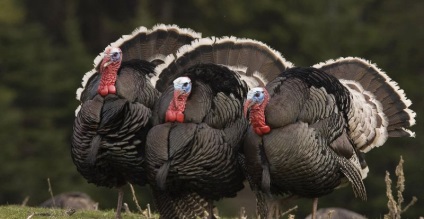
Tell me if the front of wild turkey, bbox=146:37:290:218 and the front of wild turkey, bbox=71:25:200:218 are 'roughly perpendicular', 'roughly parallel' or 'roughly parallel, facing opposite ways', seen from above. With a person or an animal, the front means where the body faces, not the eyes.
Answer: roughly parallel

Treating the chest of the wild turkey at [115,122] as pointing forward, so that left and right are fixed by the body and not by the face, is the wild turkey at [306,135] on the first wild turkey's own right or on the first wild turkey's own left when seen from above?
on the first wild turkey's own left

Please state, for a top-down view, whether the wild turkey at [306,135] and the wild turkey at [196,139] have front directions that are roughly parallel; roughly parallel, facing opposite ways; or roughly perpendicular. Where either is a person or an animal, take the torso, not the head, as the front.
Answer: roughly parallel

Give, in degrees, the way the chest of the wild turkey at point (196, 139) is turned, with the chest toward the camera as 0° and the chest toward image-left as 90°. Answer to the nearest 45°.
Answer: approximately 45°

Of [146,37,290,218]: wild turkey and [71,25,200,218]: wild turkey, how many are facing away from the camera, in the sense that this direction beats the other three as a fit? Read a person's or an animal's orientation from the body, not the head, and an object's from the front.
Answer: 0

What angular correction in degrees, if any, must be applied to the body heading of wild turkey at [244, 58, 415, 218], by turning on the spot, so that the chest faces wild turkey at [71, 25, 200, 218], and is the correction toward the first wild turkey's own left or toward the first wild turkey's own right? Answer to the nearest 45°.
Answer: approximately 45° to the first wild turkey's own right

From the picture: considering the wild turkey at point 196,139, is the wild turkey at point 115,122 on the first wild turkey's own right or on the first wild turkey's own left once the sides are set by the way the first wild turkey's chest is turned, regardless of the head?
on the first wild turkey's own right

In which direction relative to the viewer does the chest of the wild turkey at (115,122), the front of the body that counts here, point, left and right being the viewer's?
facing the viewer and to the left of the viewer

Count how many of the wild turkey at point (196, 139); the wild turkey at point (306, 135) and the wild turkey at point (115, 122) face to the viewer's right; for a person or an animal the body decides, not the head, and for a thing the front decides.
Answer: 0
